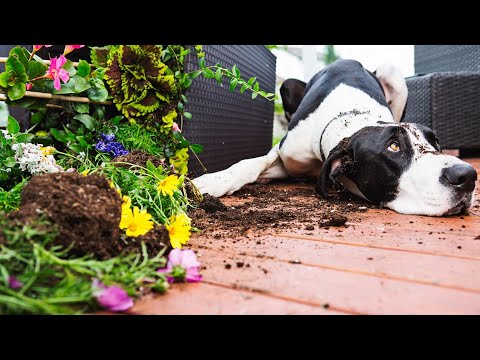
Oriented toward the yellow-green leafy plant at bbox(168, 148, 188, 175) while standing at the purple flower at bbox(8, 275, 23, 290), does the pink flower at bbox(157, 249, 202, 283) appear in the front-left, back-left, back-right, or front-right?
front-right

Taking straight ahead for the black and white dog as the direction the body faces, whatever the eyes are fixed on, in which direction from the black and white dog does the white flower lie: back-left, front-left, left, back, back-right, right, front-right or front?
right

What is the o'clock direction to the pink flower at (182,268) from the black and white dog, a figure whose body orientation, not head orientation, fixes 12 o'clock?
The pink flower is roughly at 2 o'clock from the black and white dog.

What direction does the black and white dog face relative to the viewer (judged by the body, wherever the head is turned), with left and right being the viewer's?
facing the viewer and to the right of the viewer

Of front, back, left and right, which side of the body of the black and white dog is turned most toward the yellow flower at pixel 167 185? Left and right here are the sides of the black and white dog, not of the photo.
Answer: right

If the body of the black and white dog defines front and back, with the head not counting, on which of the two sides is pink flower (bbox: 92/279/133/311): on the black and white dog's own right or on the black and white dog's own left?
on the black and white dog's own right

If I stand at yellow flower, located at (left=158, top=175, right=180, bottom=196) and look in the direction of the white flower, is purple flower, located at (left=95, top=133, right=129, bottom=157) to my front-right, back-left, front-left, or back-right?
front-right
